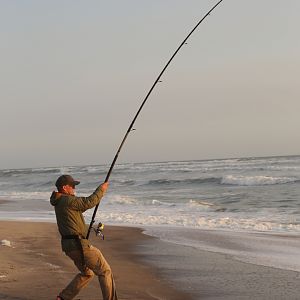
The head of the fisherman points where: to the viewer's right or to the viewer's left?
to the viewer's right

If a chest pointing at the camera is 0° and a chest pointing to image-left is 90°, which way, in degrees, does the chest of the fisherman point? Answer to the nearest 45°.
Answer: approximately 270°
